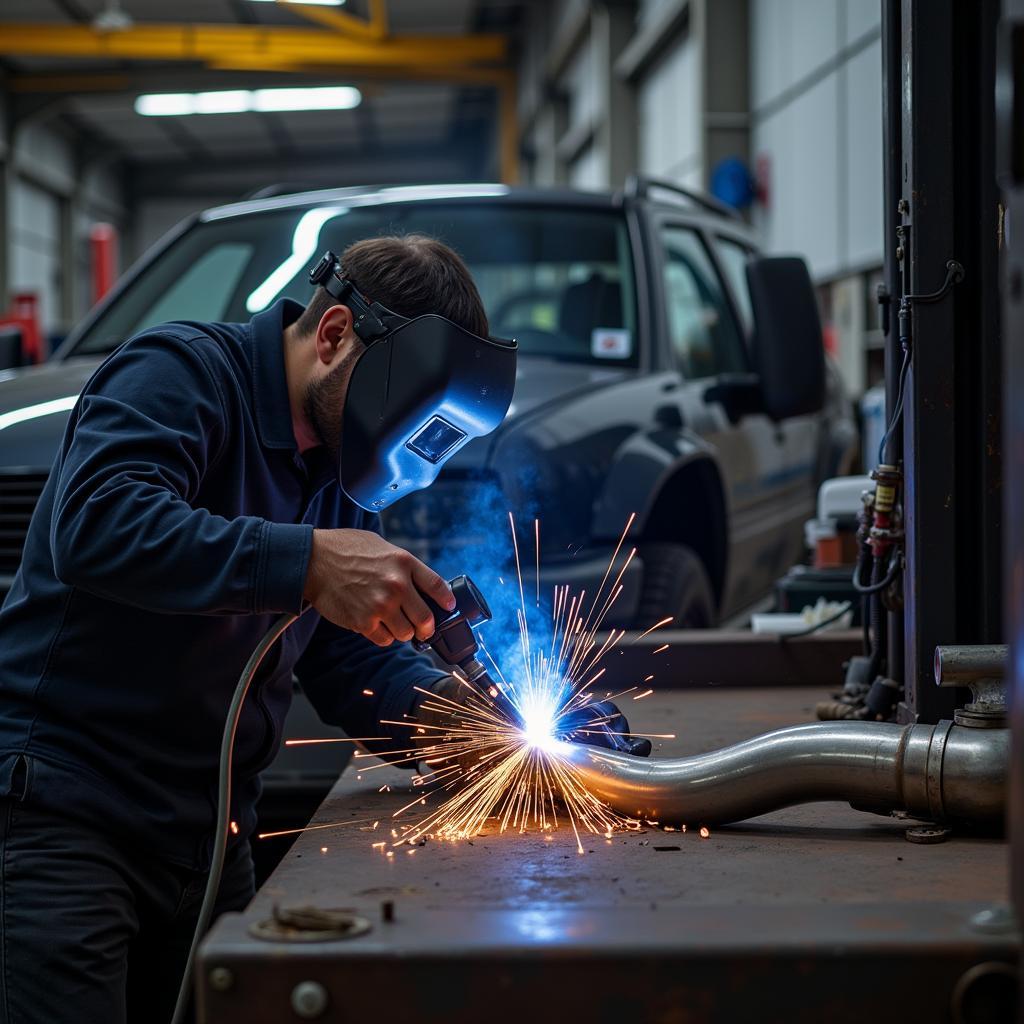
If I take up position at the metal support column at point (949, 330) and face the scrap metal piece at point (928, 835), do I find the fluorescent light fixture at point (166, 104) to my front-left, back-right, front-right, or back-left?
back-right

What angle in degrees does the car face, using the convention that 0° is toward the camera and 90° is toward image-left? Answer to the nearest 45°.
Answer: approximately 45°

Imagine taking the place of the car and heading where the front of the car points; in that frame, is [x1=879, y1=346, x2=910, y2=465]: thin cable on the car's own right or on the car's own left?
on the car's own left

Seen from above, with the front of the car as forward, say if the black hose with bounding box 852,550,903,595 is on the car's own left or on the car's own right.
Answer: on the car's own left

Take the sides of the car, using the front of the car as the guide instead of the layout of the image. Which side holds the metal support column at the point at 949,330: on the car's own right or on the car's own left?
on the car's own left

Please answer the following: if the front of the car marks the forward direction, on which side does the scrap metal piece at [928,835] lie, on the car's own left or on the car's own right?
on the car's own left

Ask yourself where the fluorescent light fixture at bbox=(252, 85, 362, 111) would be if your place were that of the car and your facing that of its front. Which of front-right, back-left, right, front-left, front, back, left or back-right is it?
back-right

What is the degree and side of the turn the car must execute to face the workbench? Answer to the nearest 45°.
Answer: approximately 45° to its left

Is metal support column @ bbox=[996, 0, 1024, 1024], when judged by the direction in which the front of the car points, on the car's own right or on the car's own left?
on the car's own left

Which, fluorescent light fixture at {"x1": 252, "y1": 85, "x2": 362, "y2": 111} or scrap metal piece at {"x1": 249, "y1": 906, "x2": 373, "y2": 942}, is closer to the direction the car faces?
the scrap metal piece

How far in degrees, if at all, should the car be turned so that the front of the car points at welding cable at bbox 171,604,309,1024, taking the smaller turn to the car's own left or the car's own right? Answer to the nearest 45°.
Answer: approximately 45° to the car's own left

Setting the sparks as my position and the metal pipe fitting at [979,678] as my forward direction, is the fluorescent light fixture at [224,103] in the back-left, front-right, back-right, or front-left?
back-left

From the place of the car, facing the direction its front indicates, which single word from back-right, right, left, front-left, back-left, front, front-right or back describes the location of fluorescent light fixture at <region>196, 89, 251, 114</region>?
back-right
